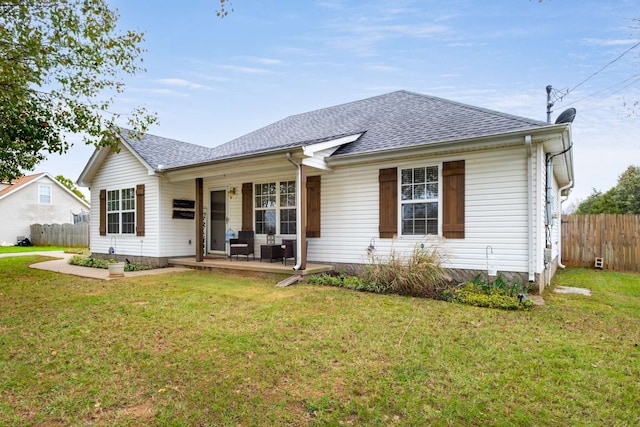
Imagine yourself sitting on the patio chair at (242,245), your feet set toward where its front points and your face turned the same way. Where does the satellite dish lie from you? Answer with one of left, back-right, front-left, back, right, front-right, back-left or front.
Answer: left

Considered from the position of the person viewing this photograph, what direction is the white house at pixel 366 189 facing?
facing the viewer and to the left of the viewer

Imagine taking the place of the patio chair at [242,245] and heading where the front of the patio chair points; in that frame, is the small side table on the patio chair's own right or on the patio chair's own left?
on the patio chair's own left

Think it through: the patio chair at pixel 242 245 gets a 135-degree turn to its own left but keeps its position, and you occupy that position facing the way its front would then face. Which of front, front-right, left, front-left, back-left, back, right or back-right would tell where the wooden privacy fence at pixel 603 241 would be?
front

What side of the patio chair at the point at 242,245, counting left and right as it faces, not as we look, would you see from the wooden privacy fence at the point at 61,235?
right

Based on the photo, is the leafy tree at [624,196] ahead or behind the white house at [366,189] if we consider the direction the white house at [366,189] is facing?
behind

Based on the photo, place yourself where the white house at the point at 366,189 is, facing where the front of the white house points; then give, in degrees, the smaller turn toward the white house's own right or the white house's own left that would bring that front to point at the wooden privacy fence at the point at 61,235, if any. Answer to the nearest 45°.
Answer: approximately 90° to the white house's own right

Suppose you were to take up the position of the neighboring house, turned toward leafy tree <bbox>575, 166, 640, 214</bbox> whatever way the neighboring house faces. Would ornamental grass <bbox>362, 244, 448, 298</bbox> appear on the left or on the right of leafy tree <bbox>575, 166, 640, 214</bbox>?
right
